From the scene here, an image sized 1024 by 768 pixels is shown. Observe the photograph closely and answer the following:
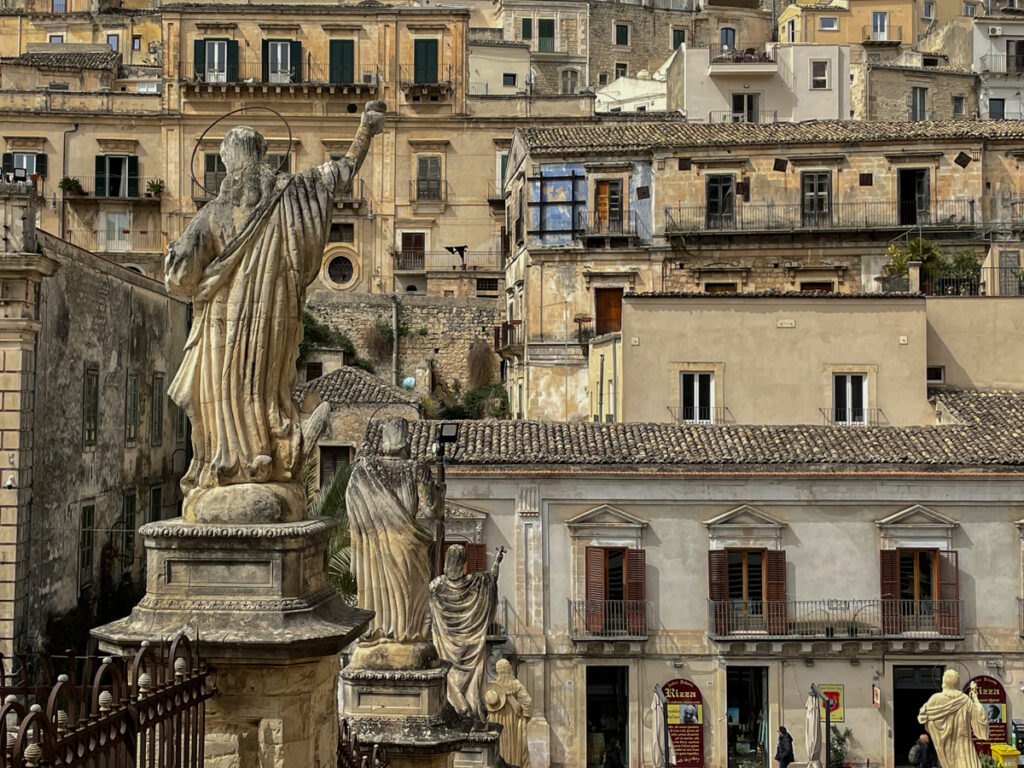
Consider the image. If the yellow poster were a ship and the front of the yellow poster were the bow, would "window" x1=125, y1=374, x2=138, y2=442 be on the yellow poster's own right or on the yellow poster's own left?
on the yellow poster's own right

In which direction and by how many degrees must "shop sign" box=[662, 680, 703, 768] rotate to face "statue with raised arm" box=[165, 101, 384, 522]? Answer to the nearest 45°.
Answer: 0° — it already faces it

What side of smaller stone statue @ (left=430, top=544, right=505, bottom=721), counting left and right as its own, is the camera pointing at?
back

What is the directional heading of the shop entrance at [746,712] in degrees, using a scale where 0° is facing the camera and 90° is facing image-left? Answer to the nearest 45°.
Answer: approximately 0°

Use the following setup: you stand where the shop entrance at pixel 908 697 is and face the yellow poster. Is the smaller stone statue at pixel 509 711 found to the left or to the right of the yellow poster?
left

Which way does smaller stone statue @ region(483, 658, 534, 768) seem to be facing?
away from the camera

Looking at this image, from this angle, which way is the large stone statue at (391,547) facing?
away from the camera

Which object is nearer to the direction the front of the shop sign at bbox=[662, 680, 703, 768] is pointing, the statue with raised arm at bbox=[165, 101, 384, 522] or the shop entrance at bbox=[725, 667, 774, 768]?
the statue with raised arm

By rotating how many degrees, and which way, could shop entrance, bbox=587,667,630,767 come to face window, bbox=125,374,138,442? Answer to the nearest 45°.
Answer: approximately 90° to its right

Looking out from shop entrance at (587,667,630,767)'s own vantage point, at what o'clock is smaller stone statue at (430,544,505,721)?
The smaller stone statue is roughly at 12 o'clock from the shop entrance.

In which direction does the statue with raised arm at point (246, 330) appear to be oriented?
away from the camera

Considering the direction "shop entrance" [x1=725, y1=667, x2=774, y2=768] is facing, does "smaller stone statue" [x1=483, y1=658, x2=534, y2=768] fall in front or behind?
in front

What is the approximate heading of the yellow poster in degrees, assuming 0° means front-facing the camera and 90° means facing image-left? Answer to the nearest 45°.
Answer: approximately 0°

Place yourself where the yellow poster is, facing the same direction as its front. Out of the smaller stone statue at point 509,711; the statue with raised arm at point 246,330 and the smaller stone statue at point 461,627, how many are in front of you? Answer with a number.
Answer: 3
